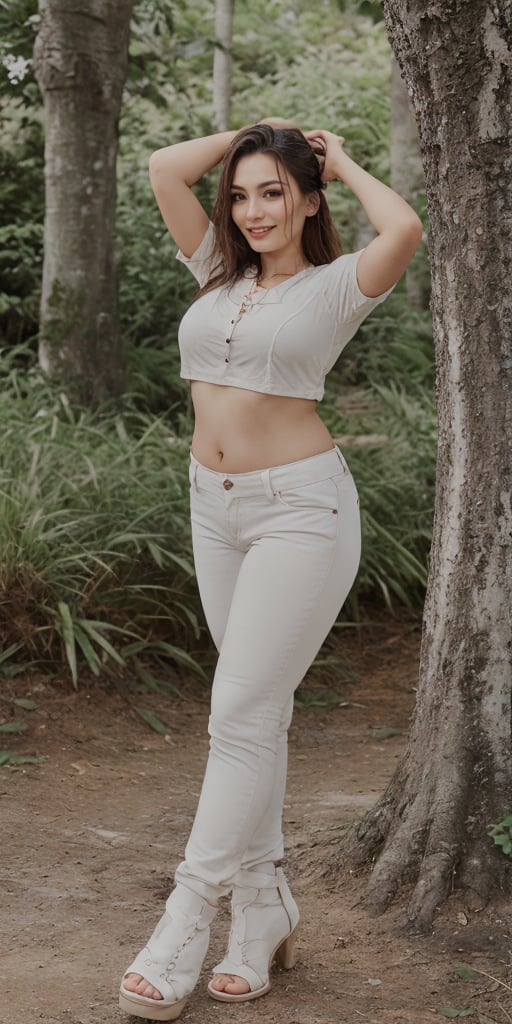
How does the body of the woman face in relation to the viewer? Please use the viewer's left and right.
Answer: facing the viewer and to the left of the viewer

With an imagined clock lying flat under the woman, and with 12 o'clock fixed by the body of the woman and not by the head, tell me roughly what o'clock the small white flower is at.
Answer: The small white flower is roughly at 4 o'clock from the woman.

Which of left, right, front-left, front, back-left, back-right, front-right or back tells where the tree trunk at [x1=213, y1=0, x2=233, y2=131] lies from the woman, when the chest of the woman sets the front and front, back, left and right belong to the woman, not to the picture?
back-right

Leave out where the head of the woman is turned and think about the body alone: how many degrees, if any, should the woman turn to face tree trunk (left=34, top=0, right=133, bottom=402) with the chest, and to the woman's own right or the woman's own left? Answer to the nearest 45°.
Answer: approximately 135° to the woman's own right
